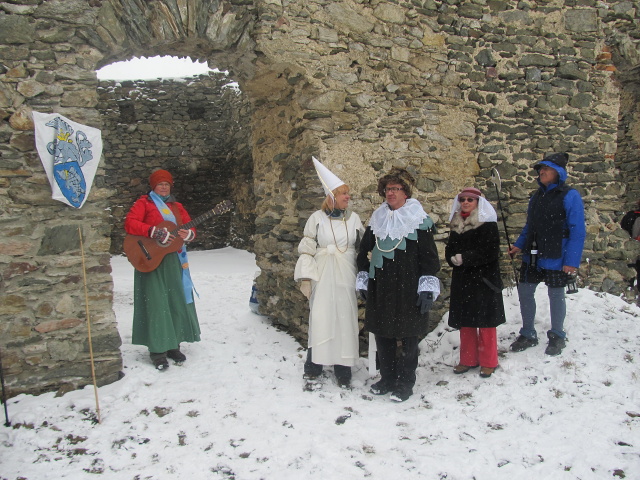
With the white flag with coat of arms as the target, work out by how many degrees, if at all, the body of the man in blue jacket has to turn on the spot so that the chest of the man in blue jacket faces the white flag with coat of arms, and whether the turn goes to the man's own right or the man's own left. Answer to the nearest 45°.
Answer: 0° — they already face it

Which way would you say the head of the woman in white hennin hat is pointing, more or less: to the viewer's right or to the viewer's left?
to the viewer's right

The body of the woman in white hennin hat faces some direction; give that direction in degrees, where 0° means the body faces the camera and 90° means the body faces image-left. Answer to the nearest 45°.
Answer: approximately 0°

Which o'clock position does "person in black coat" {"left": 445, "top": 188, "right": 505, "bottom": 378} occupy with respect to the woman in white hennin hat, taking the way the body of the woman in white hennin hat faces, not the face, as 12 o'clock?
The person in black coat is roughly at 9 o'clock from the woman in white hennin hat.

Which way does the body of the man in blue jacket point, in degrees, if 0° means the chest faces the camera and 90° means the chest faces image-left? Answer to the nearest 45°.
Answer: approximately 45°

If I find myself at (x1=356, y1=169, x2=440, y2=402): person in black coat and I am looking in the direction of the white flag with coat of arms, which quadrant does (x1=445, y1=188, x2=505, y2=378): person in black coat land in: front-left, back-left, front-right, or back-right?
back-right

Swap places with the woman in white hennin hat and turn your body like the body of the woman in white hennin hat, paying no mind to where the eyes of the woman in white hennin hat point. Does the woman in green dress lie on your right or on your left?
on your right
